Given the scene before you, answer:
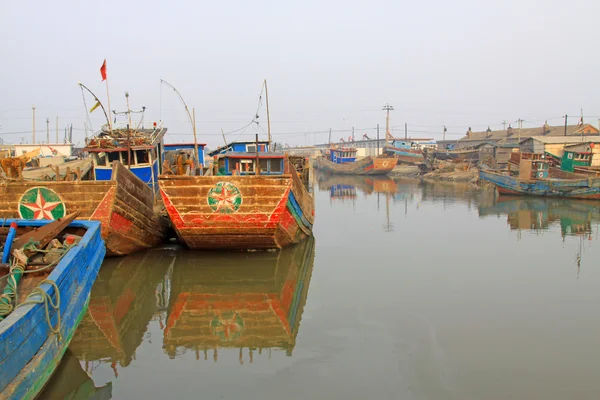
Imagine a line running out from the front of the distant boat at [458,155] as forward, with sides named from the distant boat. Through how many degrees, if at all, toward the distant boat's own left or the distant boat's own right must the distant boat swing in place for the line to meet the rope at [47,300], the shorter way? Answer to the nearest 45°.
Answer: approximately 90° to the distant boat's own left

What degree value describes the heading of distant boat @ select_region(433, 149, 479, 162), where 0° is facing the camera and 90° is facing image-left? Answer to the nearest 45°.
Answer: approximately 90°

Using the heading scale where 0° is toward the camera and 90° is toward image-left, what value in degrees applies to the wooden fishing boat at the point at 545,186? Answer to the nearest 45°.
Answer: approximately 90°

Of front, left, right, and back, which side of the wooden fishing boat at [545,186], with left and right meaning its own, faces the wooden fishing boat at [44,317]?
left

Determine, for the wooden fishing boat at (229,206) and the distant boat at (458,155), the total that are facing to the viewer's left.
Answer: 1

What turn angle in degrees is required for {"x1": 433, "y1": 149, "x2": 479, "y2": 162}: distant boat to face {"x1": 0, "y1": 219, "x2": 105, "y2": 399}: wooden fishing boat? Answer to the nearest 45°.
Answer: approximately 90° to its left

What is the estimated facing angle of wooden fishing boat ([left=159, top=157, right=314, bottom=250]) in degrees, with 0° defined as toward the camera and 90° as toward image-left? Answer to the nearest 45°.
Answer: approximately 0°

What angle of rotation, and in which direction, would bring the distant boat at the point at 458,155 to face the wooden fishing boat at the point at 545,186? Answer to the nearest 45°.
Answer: approximately 90° to its left
